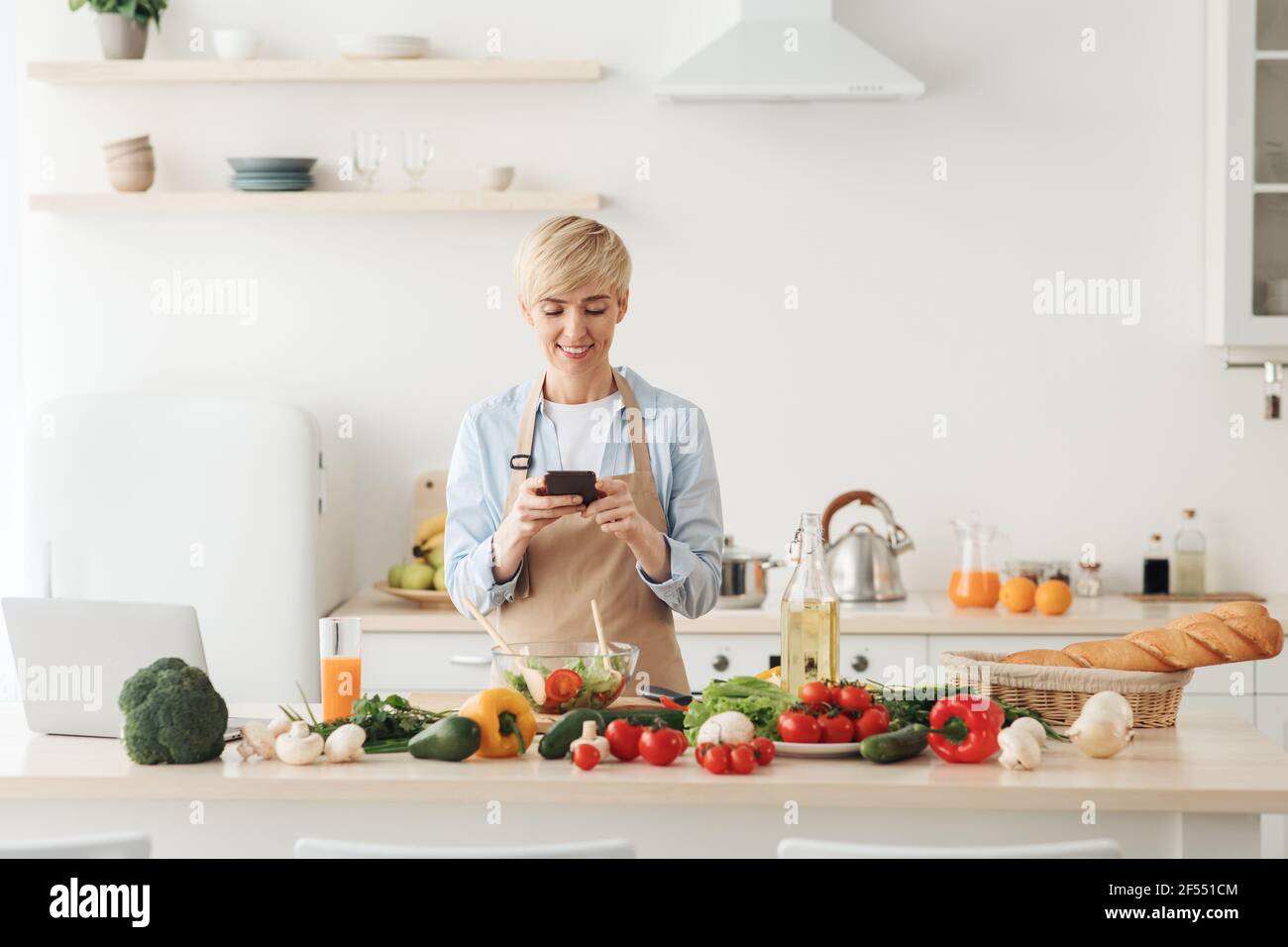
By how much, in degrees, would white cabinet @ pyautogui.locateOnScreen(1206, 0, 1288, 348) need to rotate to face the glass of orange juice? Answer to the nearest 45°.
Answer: approximately 45° to its right

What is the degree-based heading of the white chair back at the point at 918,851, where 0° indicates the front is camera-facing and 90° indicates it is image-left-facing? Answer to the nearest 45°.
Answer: approximately 180°

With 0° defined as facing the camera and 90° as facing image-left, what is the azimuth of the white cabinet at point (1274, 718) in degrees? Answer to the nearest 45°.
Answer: approximately 0°

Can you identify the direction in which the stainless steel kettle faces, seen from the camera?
facing to the right of the viewer

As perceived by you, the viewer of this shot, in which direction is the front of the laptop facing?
facing away from the viewer
